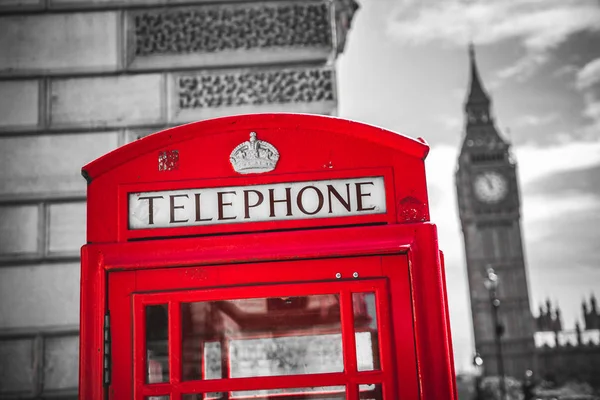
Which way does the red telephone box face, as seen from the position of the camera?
facing the viewer
